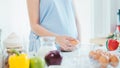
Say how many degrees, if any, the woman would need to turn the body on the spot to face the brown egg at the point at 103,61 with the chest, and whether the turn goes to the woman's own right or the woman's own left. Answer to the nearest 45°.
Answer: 0° — they already face it

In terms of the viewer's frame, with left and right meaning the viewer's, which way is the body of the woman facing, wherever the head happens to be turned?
facing the viewer and to the right of the viewer
